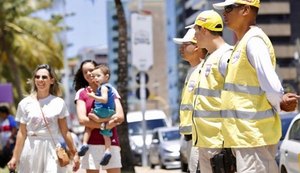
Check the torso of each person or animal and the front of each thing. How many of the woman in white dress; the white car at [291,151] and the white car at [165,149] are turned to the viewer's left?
0

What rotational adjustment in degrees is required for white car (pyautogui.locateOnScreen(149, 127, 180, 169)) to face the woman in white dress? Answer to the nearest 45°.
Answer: approximately 45° to its right

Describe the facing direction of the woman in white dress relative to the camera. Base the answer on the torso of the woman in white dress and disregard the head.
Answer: toward the camera

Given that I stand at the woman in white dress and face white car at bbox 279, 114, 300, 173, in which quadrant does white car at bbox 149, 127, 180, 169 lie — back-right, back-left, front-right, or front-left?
front-left

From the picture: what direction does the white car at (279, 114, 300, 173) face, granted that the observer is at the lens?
facing the viewer and to the right of the viewer

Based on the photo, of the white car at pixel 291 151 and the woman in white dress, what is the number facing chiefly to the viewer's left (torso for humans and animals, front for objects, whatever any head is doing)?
0

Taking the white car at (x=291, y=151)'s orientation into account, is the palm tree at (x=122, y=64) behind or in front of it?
behind

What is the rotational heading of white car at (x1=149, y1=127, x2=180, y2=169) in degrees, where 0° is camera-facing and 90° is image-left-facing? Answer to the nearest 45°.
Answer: approximately 315°
